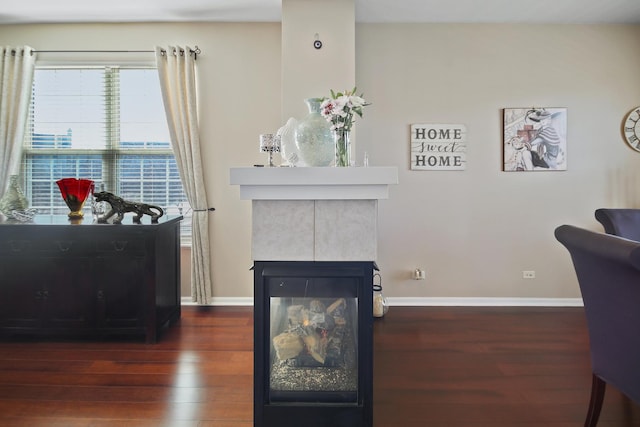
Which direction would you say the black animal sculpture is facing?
to the viewer's left

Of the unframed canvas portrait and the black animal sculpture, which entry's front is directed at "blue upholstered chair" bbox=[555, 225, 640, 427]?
the unframed canvas portrait

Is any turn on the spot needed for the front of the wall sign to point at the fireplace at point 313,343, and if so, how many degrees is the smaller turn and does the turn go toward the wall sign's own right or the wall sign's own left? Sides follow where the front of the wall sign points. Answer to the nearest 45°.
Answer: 0° — it already faces it

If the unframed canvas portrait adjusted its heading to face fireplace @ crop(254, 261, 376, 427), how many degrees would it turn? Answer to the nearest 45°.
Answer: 0° — it already faces it

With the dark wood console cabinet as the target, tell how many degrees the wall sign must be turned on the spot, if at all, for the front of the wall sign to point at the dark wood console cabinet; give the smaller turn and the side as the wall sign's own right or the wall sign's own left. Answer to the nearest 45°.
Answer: approximately 45° to the wall sign's own right

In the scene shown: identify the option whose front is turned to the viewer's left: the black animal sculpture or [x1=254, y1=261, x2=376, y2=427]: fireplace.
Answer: the black animal sculpture

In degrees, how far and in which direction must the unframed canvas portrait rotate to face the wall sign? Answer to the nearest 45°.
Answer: approximately 45° to its right

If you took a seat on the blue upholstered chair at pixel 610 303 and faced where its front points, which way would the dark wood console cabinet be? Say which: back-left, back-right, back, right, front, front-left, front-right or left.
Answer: back-left

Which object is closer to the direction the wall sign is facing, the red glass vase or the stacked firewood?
the stacked firewood
